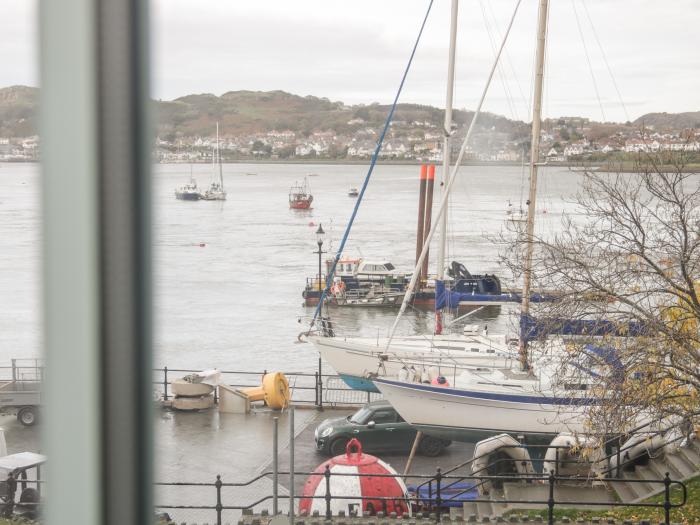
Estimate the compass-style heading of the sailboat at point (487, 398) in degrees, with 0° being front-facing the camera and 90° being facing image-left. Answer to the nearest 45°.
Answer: approximately 90°

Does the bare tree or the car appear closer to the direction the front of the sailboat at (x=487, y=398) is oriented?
the car

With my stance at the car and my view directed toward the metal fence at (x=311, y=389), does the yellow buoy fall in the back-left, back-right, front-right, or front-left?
front-left

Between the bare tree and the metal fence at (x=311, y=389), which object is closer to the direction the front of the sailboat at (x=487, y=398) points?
the metal fence

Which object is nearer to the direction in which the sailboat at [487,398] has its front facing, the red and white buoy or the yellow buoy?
the yellow buoy

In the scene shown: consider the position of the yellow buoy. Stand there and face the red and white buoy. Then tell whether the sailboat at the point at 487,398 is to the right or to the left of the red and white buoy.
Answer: left

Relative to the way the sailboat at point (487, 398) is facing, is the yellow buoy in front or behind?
in front
